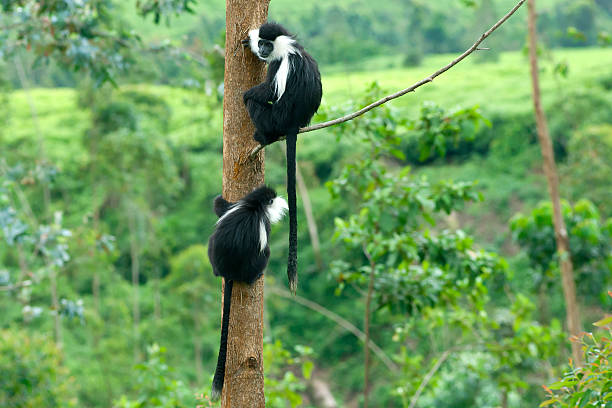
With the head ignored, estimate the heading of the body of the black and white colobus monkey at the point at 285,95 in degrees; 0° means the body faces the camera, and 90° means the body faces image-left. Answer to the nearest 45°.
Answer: approximately 90°

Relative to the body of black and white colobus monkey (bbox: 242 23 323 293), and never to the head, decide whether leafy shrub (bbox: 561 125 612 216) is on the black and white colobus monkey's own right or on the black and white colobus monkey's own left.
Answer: on the black and white colobus monkey's own right
